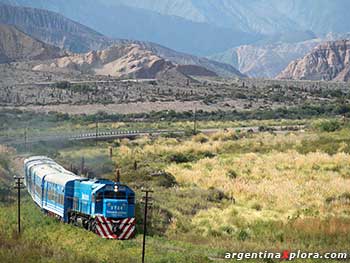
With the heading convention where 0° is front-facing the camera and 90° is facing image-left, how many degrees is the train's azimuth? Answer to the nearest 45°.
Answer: approximately 315°
